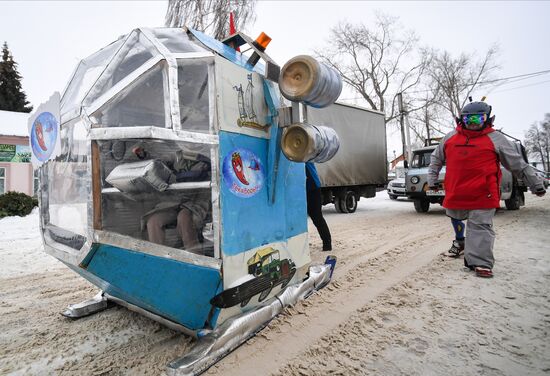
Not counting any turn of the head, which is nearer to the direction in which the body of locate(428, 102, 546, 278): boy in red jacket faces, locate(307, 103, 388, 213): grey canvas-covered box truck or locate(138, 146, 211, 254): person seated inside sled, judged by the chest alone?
the person seated inside sled

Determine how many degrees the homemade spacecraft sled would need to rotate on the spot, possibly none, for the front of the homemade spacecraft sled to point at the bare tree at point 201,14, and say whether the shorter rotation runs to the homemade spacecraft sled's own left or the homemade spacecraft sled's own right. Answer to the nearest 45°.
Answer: approximately 135° to the homemade spacecraft sled's own right

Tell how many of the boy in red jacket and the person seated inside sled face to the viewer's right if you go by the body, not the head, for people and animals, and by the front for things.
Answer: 0

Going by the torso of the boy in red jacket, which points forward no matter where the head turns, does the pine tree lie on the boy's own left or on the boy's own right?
on the boy's own right

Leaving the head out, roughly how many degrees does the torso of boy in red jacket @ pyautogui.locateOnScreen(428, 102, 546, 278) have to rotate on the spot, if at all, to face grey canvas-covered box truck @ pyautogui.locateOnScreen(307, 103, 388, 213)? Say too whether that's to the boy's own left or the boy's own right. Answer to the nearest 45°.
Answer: approximately 135° to the boy's own right

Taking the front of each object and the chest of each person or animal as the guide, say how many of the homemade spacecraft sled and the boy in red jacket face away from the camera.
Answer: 0

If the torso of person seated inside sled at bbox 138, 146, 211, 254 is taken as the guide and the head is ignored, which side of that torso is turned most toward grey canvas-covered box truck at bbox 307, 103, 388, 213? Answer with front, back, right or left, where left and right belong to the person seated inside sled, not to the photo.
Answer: back

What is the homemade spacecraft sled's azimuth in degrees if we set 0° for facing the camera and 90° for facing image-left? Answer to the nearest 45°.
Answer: approximately 45°
